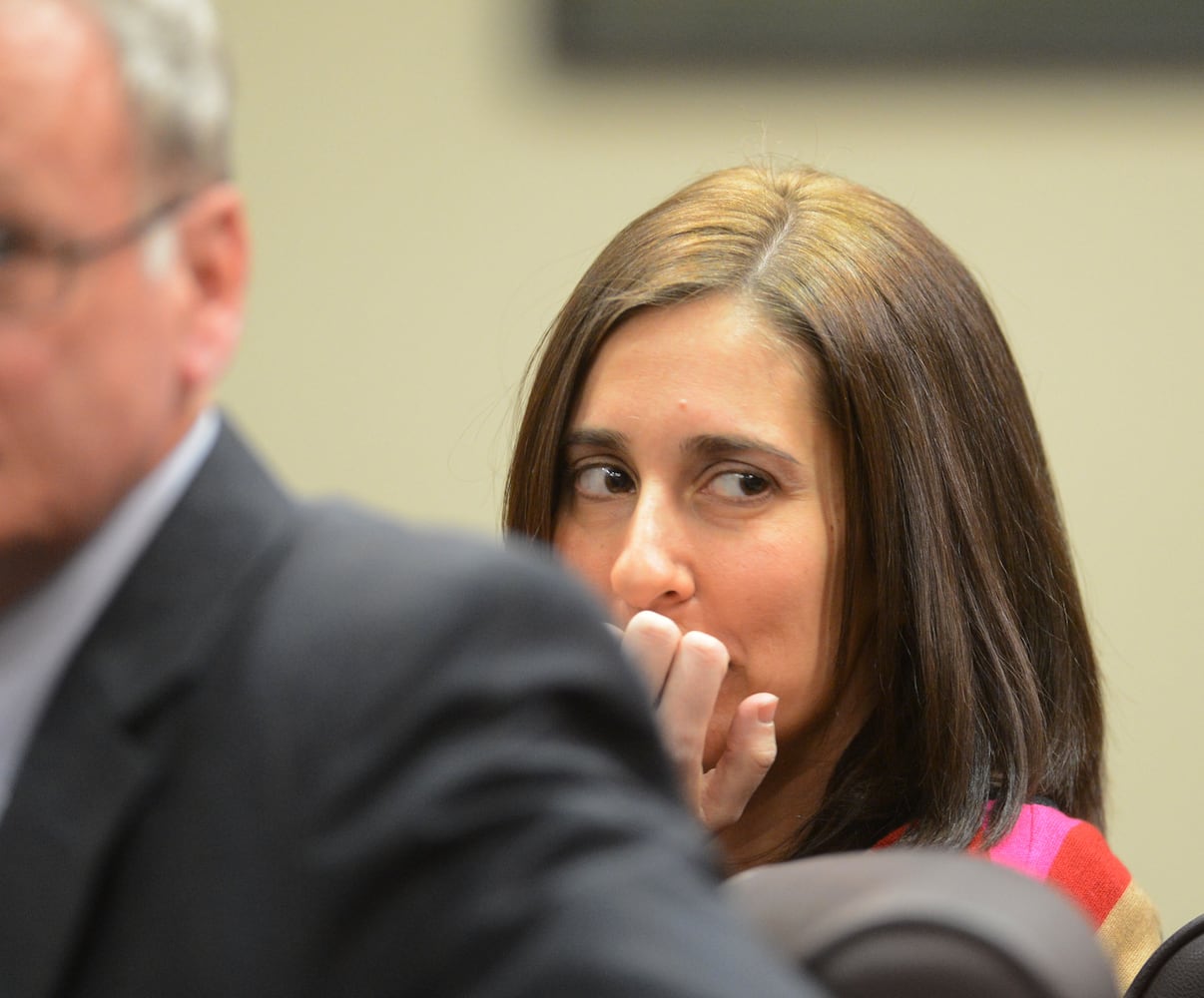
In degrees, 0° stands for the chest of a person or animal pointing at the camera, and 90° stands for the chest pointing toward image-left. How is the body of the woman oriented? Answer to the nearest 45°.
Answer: approximately 45°

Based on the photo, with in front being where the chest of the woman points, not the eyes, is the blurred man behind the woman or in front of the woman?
in front

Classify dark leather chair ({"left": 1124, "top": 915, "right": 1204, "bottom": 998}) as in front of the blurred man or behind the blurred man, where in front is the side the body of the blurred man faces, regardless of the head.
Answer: behind

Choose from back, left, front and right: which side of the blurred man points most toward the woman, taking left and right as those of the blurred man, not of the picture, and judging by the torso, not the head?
back

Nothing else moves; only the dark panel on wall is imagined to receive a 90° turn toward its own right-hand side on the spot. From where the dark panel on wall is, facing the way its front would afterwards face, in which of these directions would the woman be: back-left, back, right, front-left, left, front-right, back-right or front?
left

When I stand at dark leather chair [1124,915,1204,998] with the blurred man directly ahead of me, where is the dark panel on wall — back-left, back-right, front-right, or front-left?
back-right

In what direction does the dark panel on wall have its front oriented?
toward the camera

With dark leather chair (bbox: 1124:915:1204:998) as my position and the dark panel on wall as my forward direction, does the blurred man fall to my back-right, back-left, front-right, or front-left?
back-left

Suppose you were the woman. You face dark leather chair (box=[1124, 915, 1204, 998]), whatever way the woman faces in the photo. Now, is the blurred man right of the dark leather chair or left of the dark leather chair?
right

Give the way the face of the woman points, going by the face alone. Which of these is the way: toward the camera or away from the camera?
toward the camera

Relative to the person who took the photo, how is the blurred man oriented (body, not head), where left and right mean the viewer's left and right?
facing the viewer and to the left of the viewer

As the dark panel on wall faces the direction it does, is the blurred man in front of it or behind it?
in front

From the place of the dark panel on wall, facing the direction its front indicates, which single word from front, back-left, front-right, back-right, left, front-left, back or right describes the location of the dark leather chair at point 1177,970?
front

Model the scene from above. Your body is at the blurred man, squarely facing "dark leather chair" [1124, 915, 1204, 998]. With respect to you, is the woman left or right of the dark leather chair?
left

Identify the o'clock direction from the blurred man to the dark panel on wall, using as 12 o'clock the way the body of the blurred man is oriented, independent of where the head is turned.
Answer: The dark panel on wall is roughly at 5 o'clock from the blurred man.
